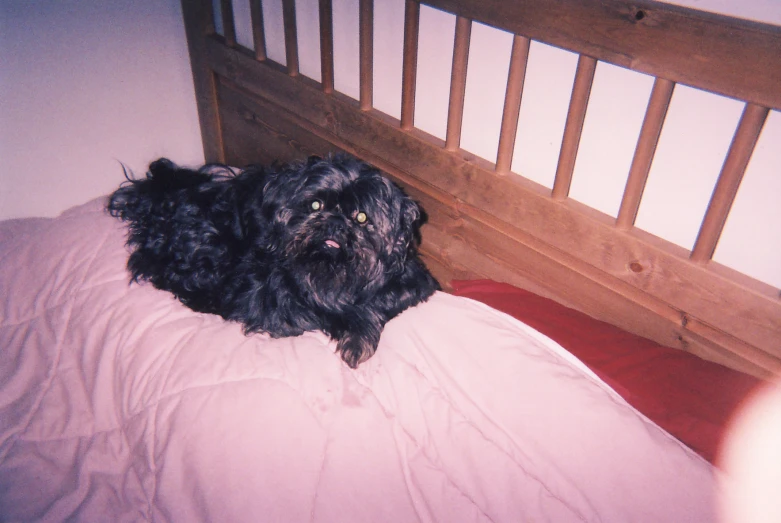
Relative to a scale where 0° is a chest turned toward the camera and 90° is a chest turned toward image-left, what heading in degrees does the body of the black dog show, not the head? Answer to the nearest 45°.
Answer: approximately 315°
